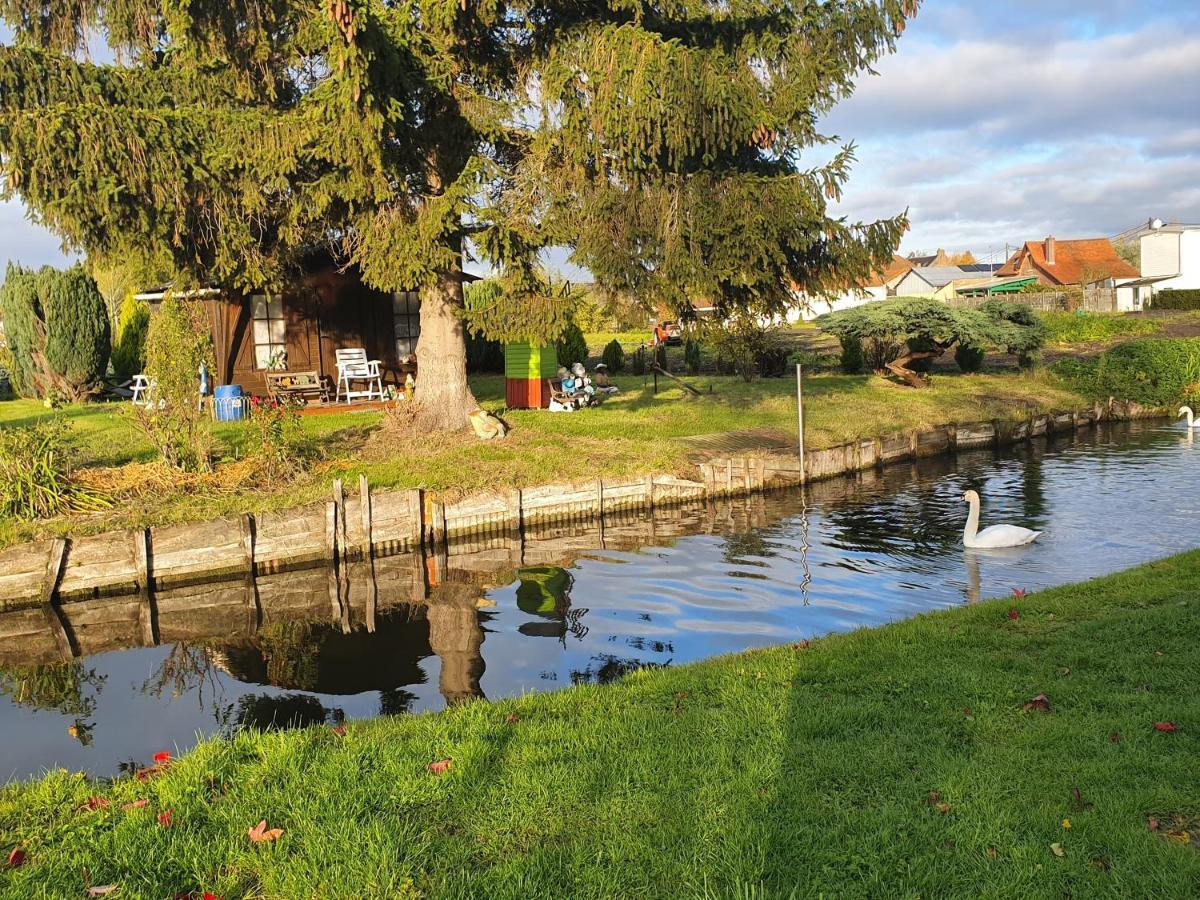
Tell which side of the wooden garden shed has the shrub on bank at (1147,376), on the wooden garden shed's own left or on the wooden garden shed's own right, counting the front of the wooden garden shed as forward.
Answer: on the wooden garden shed's own left

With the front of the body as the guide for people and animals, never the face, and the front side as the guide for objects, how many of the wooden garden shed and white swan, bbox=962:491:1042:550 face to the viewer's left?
1

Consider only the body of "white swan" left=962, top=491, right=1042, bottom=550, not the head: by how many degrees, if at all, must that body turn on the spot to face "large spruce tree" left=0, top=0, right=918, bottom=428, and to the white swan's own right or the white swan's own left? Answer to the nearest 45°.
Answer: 0° — it already faces it

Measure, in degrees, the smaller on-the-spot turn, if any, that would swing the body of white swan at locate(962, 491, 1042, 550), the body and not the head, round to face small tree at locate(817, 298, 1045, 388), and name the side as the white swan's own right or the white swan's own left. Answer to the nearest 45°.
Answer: approximately 90° to the white swan's own right

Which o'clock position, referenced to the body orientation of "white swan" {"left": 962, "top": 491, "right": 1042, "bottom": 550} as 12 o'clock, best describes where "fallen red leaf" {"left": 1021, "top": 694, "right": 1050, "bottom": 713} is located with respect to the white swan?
The fallen red leaf is roughly at 9 o'clock from the white swan.

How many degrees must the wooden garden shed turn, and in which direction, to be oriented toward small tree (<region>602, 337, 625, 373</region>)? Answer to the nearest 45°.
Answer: approximately 135° to its left

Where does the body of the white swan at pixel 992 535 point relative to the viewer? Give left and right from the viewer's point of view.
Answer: facing to the left of the viewer

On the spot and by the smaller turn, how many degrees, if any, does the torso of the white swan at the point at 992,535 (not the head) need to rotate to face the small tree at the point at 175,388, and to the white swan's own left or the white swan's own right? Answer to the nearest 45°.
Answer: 0° — it already faces it

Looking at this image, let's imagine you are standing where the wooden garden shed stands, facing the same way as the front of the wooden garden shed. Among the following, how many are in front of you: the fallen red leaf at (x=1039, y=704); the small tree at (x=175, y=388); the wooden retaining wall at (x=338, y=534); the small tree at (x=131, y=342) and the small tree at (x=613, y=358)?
3

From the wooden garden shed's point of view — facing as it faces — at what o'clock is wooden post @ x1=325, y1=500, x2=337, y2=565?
The wooden post is roughly at 12 o'clock from the wooden garden shed.

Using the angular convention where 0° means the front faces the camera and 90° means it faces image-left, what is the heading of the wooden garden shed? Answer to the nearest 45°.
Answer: approximately 0°
